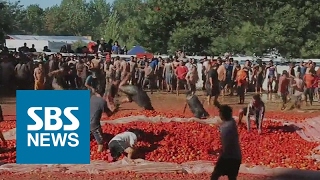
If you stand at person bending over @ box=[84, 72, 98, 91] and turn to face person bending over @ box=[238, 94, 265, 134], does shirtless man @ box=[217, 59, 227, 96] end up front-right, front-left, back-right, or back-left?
front-left

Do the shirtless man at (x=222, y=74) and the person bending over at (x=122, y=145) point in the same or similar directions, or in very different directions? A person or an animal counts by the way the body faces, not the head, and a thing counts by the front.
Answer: very different directions
